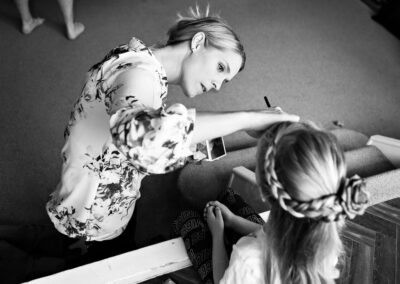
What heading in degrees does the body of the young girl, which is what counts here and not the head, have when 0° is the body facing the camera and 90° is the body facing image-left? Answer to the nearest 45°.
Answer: approximately 135°

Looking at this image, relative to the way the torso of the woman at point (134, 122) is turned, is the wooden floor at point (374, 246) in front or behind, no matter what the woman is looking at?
in front

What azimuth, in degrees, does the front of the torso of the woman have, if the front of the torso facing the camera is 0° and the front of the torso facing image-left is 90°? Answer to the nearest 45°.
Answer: approximately 270°

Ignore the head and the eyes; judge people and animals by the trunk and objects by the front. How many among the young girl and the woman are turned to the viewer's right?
1

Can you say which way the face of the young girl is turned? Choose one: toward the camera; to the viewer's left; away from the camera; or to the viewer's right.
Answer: away from the camera
